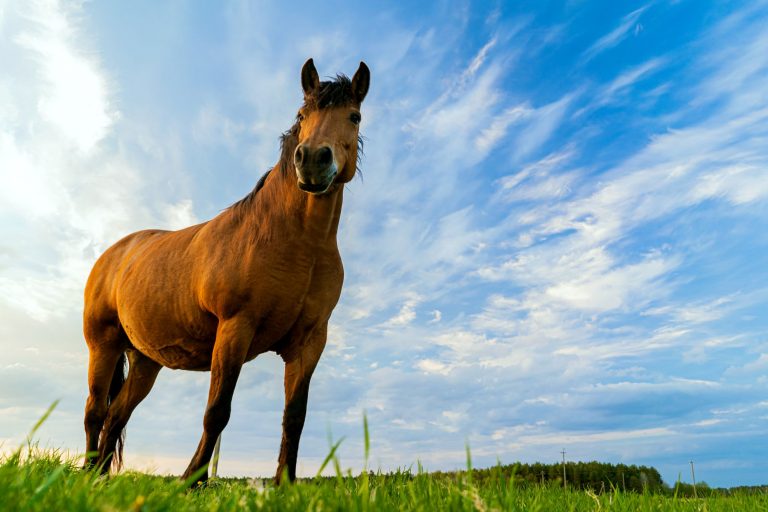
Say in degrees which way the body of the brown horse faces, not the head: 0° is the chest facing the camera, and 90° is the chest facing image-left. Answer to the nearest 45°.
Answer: approximately 315°
